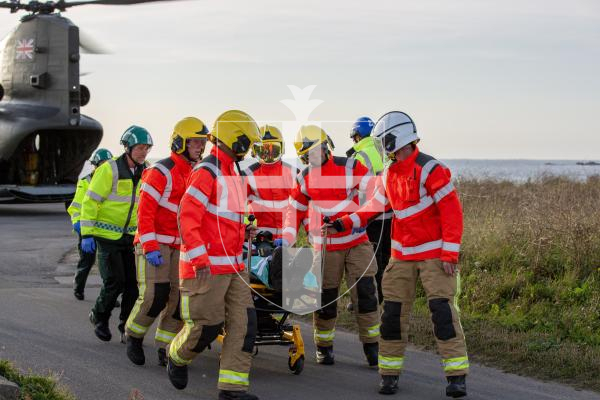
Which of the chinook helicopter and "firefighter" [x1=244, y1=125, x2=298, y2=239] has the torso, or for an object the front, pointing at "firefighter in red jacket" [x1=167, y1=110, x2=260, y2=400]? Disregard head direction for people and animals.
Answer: the firefighter

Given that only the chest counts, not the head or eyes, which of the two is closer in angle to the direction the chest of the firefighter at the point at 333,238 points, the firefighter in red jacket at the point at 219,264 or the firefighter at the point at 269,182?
the firefighter in red jacket

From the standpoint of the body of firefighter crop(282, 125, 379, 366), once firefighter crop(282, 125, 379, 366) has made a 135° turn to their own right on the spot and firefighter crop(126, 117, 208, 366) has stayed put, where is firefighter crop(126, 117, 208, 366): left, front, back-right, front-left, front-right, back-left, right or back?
left

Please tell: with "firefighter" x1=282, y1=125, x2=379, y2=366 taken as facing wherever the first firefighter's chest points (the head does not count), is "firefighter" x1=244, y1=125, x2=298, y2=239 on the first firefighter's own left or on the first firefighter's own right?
on the first firefighter's own right

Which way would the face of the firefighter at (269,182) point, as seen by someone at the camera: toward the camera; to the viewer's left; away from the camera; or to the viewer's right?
toward the camera

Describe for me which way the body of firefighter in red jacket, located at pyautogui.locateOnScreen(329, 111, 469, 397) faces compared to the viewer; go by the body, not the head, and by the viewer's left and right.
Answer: facing the viewer and to the left of the viewer

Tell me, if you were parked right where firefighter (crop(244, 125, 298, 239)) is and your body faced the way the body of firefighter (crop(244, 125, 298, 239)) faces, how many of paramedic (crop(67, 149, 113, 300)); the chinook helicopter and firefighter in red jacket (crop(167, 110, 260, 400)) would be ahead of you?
1

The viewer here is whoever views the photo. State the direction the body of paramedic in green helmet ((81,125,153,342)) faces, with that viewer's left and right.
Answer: facing the viewer and to the right of the viewer

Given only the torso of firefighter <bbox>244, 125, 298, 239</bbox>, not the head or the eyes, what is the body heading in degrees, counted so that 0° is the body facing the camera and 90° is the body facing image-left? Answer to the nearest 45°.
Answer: approximately 0°

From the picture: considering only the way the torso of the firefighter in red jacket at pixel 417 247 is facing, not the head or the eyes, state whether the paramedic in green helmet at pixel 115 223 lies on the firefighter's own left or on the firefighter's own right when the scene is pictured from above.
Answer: on the firefighter's own right

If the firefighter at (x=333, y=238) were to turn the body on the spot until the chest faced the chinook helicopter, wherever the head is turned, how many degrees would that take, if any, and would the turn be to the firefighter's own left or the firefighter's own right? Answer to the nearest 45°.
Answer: approximately 90° to the firefighter's own right

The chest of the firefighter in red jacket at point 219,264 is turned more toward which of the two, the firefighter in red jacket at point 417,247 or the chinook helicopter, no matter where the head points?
the firefighter in red jacket

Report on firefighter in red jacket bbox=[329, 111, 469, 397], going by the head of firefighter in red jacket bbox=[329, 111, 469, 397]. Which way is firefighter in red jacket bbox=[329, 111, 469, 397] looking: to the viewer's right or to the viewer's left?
to the viewer's left

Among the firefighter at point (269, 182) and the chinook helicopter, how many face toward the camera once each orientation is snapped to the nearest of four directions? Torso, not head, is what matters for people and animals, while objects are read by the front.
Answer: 1

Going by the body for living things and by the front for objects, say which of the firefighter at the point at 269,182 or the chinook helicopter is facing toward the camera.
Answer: the firefighter

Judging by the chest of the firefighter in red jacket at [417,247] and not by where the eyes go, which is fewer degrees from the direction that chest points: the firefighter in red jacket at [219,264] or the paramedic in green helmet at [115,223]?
the firefighter in red jacket

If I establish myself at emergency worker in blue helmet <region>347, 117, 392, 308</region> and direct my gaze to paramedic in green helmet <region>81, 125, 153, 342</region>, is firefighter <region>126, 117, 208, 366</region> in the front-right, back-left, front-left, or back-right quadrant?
front-left
